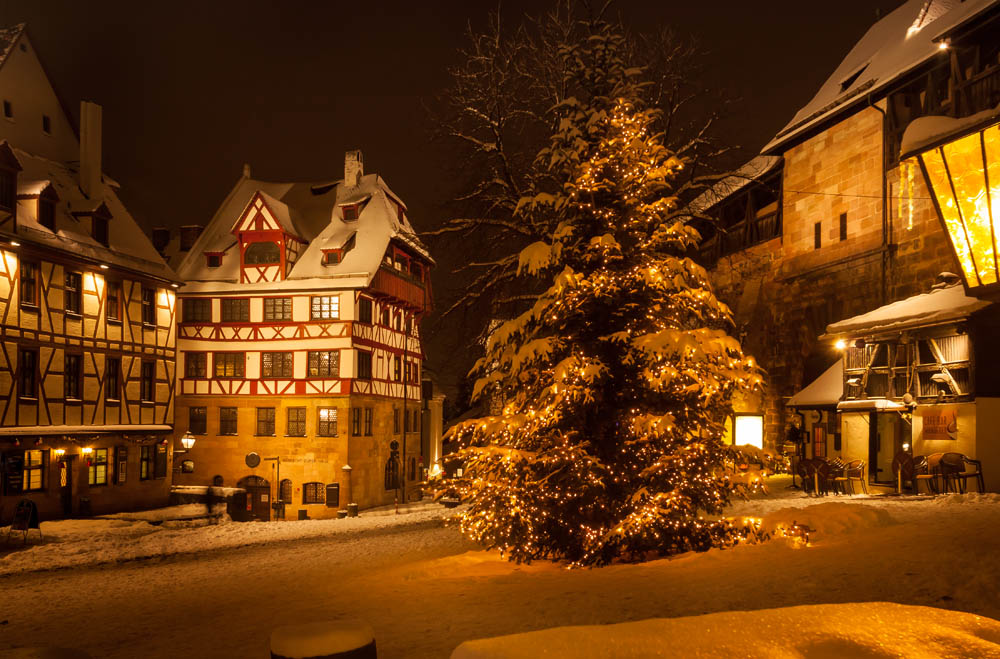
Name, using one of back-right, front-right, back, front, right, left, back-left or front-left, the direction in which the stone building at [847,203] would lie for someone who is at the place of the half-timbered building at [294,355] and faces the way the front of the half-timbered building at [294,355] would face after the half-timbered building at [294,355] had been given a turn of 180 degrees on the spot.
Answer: back-right

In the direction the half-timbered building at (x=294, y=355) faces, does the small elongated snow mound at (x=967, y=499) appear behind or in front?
in front

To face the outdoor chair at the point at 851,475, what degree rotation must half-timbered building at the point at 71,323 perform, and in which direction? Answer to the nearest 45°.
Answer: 0° — it already faces it

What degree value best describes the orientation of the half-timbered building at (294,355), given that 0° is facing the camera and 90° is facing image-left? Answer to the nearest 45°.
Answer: approximately 0°

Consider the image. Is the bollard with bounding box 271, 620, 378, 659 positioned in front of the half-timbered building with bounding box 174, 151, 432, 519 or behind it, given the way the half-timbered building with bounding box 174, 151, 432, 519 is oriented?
in front

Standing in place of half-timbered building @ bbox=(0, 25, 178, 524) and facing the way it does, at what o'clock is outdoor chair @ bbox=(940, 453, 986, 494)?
The outdoor chair is roughly at 12 o'clock from the half-timbered building.

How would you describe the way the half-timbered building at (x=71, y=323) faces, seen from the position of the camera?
facing the viewer and to the right of the viewer

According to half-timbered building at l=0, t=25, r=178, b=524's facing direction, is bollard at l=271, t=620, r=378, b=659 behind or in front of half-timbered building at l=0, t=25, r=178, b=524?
in front

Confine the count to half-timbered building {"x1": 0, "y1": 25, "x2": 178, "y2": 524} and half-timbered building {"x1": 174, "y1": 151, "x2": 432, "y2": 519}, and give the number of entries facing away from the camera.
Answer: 0
